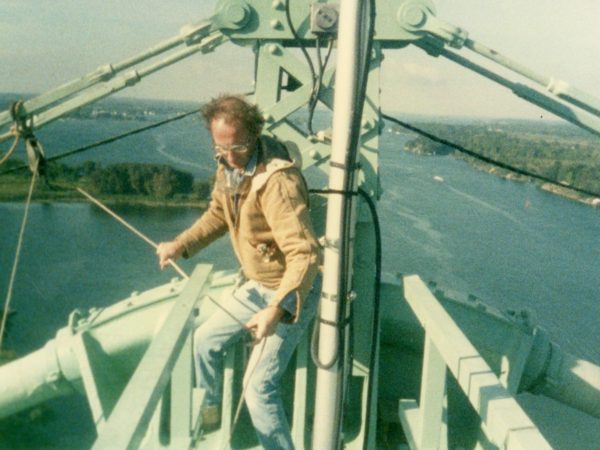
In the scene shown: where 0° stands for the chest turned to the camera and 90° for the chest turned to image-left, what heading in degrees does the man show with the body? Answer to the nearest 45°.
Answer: approximately 45°

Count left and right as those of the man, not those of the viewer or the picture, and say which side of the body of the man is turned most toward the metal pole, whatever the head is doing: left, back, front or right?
left
